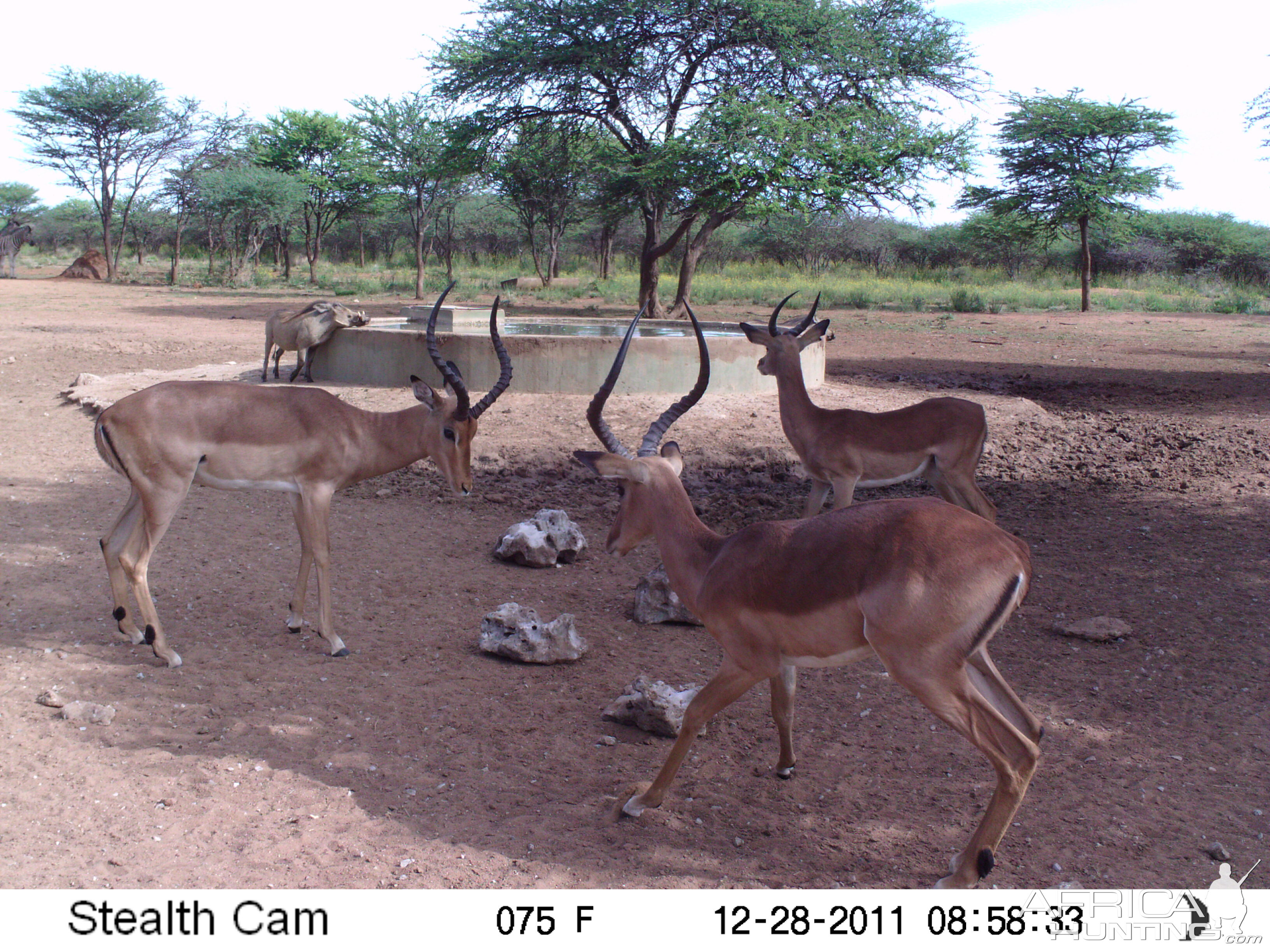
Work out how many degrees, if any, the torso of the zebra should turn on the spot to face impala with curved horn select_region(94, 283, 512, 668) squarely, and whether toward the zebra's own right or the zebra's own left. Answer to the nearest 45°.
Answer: approximately 90° to the zebra's own right

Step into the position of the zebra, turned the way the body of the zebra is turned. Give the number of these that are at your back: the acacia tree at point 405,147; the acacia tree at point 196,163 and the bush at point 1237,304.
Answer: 0

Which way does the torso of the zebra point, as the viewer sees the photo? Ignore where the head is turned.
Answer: to the viewer's right

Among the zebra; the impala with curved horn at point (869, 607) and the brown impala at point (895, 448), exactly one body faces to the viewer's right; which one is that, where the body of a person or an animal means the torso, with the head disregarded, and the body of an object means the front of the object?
the zebra

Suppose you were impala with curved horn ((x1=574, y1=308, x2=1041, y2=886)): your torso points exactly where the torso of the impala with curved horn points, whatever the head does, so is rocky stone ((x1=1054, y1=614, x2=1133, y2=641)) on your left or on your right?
on your right

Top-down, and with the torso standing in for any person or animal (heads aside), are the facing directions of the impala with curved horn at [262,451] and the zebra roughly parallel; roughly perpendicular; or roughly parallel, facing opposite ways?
roughly parallel

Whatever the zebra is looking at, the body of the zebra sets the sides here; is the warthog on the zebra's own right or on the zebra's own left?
on the zebra's own right

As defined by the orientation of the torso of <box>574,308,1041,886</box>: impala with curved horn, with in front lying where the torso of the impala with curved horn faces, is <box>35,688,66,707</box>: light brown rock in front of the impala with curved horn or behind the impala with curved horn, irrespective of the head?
in front

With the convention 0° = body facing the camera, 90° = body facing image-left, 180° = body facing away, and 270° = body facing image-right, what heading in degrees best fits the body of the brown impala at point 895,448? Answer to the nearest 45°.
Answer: approximately 90°

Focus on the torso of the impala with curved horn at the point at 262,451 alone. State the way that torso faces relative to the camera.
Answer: to the viewer's right

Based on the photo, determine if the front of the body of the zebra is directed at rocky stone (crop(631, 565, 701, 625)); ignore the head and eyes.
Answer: no
